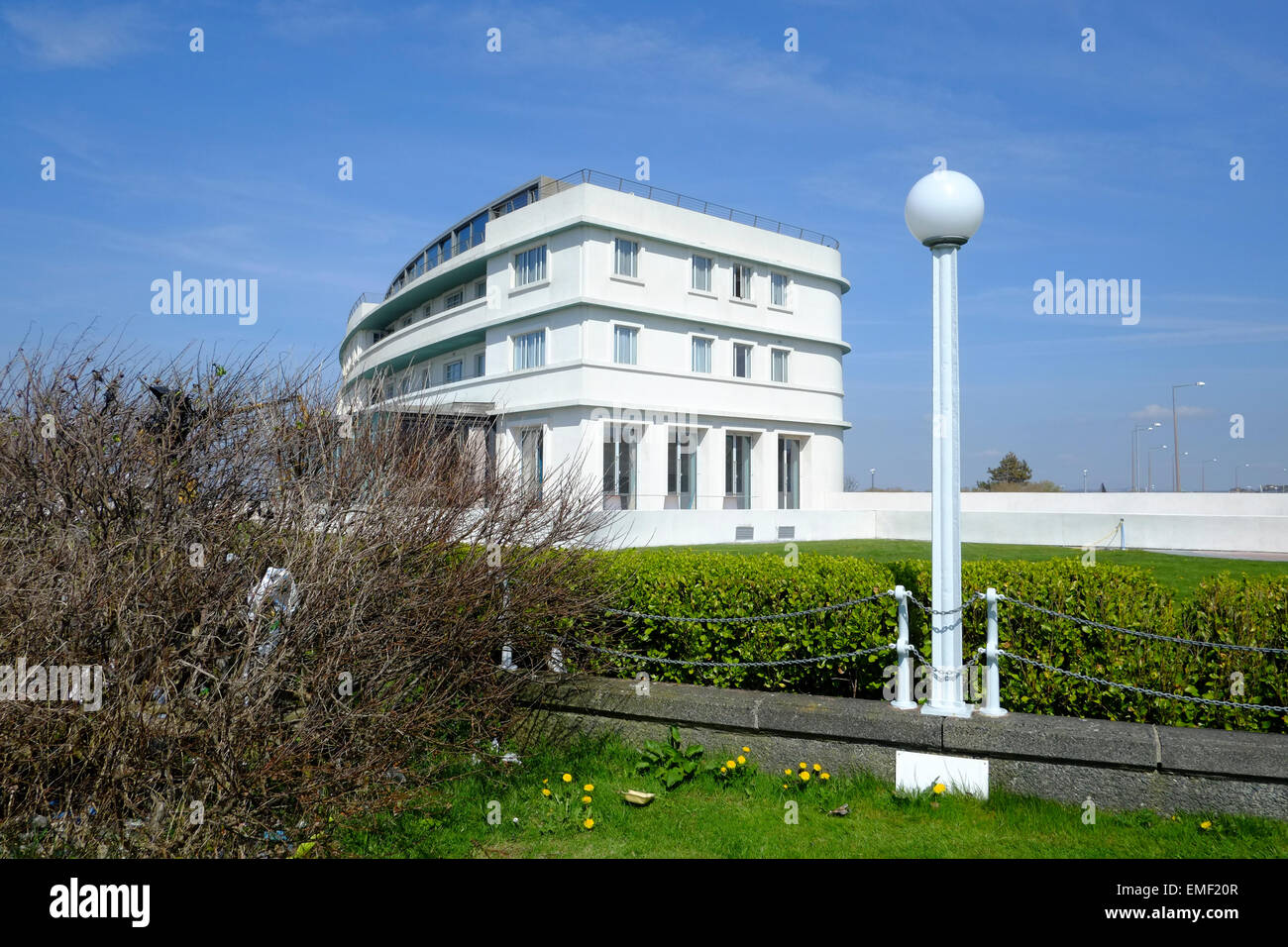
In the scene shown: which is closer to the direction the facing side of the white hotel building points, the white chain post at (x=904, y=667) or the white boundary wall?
the white chain post

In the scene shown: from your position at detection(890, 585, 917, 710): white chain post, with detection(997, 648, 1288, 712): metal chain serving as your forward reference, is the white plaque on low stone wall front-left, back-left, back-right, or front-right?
front-right

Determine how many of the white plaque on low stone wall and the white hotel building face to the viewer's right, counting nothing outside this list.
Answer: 0

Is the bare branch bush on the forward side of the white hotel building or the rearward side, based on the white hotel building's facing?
on the forward side

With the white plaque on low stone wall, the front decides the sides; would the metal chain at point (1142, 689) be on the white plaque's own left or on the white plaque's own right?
on the white plaque's own left

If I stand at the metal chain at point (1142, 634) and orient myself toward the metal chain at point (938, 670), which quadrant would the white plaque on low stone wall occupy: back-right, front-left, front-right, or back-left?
front-left

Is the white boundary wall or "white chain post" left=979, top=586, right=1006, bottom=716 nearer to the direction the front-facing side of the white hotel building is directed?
the white chain post

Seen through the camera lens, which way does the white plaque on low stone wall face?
facing the viewer

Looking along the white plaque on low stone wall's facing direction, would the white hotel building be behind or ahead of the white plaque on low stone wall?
behind

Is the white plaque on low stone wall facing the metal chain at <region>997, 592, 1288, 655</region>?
no
